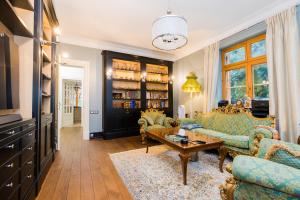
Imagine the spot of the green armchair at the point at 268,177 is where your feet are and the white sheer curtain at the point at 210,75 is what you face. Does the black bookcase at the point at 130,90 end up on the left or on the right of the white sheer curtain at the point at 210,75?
left

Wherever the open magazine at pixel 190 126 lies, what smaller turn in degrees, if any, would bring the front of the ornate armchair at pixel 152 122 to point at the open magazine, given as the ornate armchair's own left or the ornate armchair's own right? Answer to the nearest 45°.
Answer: approximately 45° to the ornate armchair's own left

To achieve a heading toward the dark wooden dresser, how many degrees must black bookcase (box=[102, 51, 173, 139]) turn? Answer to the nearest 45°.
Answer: approximately 45° to its right

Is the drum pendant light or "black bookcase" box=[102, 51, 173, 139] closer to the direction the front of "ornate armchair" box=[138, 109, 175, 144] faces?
the drum pendant light

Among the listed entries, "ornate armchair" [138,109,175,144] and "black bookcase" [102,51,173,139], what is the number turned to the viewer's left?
0

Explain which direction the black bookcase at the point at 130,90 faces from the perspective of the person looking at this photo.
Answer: facing the viewer and to the right of the viewer

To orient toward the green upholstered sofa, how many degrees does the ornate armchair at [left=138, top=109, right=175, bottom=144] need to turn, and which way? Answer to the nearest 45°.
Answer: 0° — it already faces it

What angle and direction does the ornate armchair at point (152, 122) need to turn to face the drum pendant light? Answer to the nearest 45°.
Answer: approximately 45° to its right

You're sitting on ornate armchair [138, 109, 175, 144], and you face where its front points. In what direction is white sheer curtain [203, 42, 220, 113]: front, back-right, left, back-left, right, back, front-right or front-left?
front-left
